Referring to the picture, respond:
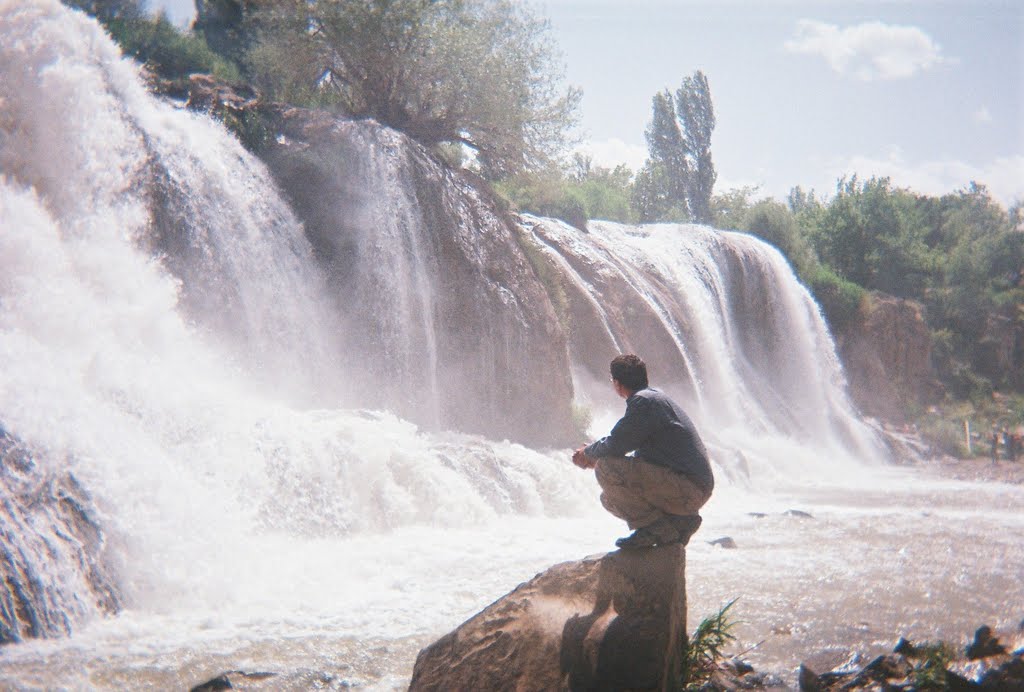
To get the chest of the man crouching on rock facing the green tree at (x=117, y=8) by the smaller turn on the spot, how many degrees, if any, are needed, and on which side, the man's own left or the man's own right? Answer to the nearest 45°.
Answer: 0° — they already face it

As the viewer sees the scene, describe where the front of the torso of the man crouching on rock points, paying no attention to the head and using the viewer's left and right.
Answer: facing away from the viewer and to the left of the viewer

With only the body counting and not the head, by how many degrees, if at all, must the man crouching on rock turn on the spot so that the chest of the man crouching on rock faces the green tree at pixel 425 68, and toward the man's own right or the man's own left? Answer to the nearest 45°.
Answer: approximately 45° to the man's own right

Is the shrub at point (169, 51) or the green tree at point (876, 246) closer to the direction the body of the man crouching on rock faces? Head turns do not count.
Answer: the shrub

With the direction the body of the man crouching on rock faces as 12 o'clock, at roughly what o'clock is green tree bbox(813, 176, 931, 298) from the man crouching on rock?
The green tree is roughly at 2 o'clock from the man crouching on rock.

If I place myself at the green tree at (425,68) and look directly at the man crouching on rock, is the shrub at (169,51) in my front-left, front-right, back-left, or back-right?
front-right

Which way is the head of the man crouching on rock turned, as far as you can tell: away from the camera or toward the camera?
away from the camera
